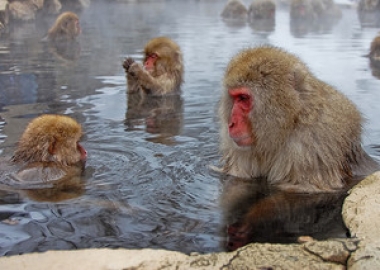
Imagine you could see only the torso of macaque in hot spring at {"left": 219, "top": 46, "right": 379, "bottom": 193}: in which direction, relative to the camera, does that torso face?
to the viewer's left

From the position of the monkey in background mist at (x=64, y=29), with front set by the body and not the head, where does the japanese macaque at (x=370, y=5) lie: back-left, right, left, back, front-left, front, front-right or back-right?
front-left

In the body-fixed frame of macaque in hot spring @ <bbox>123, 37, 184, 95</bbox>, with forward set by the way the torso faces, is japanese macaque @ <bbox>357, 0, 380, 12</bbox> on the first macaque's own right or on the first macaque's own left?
on the first macaque's own right

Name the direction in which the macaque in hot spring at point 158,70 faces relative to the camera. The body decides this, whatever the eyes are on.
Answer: to the viewer's left

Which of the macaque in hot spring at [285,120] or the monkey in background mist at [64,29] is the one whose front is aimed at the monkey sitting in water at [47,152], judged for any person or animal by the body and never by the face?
the macaque in hot spring

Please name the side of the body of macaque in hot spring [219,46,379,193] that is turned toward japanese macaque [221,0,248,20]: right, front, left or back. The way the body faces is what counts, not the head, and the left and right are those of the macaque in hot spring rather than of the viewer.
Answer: right

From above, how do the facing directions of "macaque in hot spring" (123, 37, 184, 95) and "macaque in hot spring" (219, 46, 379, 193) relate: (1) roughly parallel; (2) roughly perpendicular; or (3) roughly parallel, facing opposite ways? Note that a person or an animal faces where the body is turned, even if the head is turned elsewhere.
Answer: roughly parallel

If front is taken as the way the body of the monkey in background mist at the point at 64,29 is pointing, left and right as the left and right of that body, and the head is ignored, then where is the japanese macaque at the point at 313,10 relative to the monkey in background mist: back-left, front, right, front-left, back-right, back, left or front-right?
front-left

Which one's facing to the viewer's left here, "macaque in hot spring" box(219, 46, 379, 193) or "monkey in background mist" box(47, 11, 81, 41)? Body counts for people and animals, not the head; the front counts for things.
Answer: the macaque in hot spring
